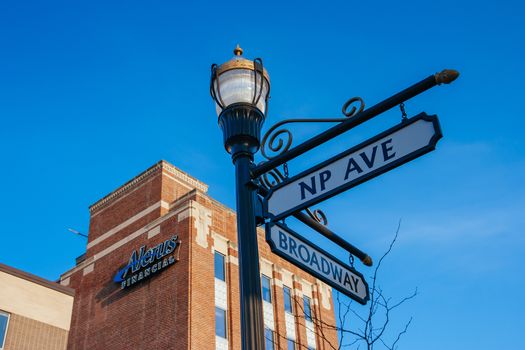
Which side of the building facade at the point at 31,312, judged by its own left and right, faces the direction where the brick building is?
left

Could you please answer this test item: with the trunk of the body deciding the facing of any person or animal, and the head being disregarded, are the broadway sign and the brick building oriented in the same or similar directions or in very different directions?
same or similar directions

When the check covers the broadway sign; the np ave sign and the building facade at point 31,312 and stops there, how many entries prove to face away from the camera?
0

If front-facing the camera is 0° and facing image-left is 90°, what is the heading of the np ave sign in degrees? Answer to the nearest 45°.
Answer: approximately 45°

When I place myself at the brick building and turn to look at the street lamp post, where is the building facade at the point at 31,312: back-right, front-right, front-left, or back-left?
front-right

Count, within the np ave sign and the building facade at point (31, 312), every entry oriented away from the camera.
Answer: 0

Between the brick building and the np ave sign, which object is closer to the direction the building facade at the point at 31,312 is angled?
the np ave sign

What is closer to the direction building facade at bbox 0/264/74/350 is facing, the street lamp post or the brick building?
the street lamp post

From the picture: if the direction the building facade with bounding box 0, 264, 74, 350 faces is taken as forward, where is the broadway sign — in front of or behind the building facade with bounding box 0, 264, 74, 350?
in front

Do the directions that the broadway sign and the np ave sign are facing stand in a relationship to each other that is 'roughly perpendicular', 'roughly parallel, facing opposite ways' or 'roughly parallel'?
roughly perpendicular

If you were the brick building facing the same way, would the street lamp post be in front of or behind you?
in front
